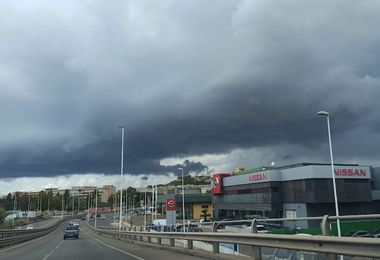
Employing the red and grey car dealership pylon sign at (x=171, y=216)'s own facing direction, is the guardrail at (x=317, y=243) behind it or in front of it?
in front

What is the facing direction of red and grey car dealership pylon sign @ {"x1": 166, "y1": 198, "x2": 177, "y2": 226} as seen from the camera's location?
facing the viewer
